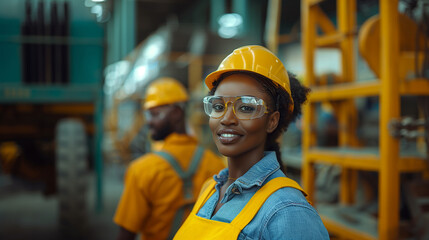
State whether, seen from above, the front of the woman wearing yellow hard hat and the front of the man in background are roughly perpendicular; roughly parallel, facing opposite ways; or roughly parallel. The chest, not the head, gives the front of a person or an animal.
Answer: roughly perpendicular

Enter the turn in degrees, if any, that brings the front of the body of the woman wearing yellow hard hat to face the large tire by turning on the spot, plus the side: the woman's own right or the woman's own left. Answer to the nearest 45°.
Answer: approximately 90° to the woman's own right

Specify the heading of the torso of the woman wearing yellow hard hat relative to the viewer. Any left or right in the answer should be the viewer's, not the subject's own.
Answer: facing the viewer and to the left of the viewer

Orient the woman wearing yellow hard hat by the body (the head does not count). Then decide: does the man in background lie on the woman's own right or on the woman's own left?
on the woman's own right

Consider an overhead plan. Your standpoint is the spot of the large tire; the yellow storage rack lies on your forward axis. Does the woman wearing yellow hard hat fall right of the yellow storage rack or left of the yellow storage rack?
right
